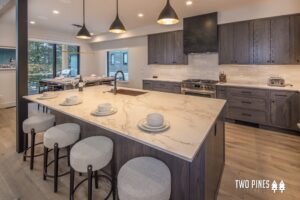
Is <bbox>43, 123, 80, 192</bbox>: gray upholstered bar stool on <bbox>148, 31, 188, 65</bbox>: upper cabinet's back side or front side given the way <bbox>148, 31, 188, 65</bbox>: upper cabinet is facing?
on the front side

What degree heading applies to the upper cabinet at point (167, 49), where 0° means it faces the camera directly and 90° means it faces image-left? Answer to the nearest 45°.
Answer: approximately 45°

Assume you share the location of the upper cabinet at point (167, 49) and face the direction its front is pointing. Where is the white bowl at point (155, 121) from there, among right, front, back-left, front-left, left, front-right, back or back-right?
front-left

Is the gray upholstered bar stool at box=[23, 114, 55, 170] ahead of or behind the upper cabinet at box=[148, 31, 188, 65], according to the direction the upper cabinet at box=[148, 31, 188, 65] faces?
ahead

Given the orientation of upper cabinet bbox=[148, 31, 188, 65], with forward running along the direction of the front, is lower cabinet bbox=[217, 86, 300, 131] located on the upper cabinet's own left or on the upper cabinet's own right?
on the upper cabinet's own left

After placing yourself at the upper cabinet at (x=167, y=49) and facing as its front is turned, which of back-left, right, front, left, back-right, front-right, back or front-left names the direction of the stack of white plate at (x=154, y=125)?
front-left
